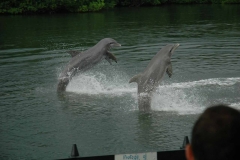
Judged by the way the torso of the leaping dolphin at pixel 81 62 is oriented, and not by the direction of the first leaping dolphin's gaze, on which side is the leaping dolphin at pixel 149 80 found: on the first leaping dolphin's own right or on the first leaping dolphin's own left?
on the first leaping dolphin's own right

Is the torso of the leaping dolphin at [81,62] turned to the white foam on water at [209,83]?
yes

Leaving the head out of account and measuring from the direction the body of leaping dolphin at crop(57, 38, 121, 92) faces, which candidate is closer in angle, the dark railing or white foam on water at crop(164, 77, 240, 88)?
the white foam on water

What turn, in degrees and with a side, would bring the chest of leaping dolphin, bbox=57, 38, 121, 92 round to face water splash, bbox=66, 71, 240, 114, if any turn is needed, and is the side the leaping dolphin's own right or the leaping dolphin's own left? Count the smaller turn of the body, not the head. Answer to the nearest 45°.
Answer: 0° — it already faces it

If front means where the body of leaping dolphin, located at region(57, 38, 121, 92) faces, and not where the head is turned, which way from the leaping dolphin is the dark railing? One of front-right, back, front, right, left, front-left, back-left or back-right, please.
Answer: right

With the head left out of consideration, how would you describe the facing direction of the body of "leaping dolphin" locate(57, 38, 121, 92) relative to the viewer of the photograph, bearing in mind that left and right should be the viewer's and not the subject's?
facing to the right of the viewer
